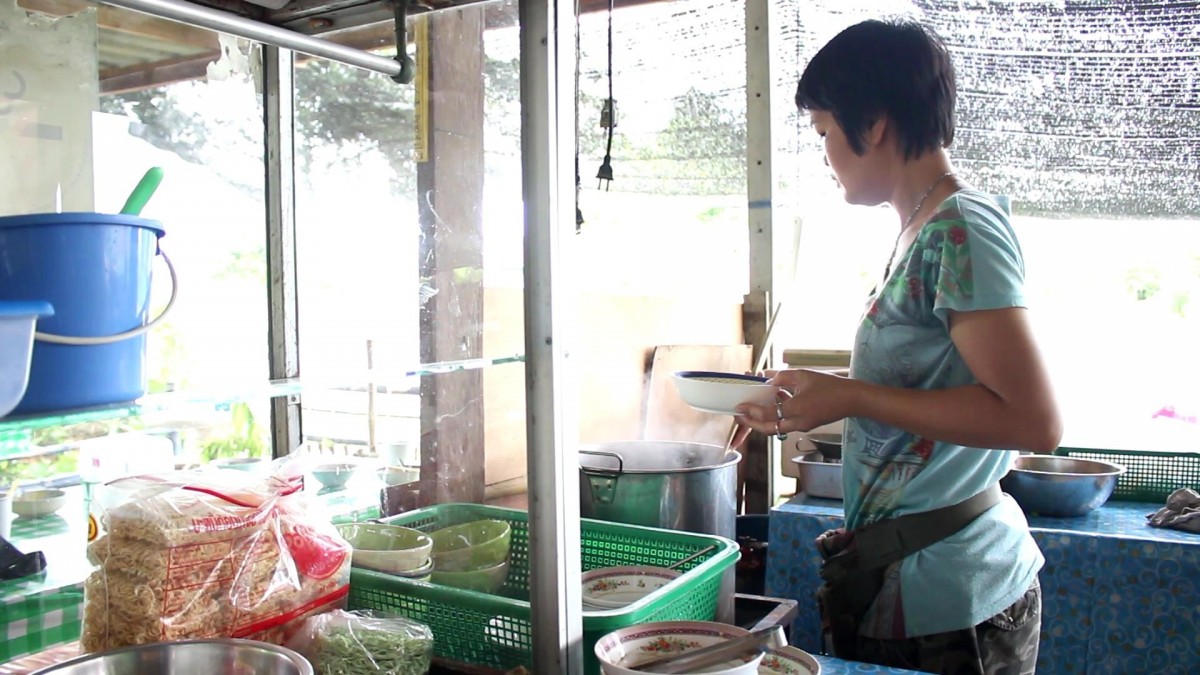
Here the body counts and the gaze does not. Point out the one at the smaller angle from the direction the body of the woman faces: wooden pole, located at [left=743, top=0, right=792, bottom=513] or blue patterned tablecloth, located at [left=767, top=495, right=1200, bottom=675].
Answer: the wooden pole

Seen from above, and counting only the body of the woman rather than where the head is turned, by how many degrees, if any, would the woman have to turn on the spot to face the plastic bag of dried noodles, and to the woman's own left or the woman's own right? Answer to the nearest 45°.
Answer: approximately 45° to the woman's own left

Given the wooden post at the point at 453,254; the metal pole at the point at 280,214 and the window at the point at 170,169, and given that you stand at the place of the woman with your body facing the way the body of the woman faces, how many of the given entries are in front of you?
3

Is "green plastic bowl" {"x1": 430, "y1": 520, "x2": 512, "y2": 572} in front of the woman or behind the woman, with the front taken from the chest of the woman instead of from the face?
in front

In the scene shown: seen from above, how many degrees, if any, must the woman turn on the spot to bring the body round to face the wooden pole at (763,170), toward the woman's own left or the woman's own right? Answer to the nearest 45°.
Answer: approximately 90° to the woman's own right

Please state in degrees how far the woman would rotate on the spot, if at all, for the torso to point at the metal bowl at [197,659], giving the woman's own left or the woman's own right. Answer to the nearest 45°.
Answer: approximately 45° to the woman's own left

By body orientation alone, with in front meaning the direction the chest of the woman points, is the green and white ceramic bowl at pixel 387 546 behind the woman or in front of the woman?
in front

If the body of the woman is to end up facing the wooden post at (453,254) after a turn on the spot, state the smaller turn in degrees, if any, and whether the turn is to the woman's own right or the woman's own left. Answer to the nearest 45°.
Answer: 0° — they already face it

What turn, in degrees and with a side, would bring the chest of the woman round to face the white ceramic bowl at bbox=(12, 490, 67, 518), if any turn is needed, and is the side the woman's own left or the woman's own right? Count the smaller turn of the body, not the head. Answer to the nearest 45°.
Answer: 0° — they already face it

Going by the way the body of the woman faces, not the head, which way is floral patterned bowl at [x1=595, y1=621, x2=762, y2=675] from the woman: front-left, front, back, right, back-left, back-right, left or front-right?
front-left

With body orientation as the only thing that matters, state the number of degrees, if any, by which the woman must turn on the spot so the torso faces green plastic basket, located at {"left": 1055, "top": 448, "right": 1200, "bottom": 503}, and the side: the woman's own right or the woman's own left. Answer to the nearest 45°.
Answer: approximately 90° to the woman's own right

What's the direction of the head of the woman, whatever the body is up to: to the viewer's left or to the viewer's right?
to the viewer's left

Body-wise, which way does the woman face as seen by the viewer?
to the viewer's left
